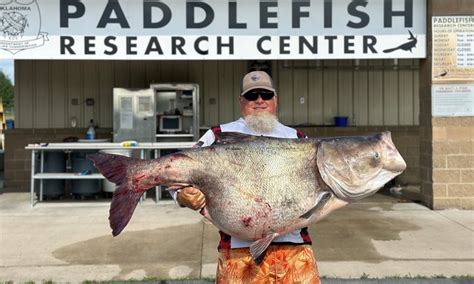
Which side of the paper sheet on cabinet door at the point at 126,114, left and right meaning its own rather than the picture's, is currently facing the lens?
front

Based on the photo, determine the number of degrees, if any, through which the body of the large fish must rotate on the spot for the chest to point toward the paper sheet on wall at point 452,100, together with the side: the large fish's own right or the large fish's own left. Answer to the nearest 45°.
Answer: approximately 45° to the large fish's own left

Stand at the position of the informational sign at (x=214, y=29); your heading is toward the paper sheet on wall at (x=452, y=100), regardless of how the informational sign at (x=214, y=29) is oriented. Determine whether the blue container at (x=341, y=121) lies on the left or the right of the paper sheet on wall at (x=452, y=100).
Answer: left

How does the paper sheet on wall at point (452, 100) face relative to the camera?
toward the camera

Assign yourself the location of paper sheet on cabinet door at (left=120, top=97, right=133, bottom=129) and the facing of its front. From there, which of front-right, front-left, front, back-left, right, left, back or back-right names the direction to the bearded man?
front

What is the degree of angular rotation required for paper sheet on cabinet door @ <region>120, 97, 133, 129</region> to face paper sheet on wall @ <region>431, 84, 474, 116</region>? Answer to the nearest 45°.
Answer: approximately 45° to its left

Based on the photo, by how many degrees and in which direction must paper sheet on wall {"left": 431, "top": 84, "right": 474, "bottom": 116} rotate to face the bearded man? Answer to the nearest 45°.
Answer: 0° — it already faces them

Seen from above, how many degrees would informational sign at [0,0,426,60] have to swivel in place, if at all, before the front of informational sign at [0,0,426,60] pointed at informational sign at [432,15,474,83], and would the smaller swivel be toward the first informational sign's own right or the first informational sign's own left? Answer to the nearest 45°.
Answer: approximately 90° to the first informational sign's own left

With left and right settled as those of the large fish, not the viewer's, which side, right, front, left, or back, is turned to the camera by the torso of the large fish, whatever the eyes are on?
right

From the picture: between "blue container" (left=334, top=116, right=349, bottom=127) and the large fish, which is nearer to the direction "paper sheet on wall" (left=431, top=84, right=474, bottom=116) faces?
the large fish

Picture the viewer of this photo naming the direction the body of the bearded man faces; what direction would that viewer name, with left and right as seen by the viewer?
facing the viewer
